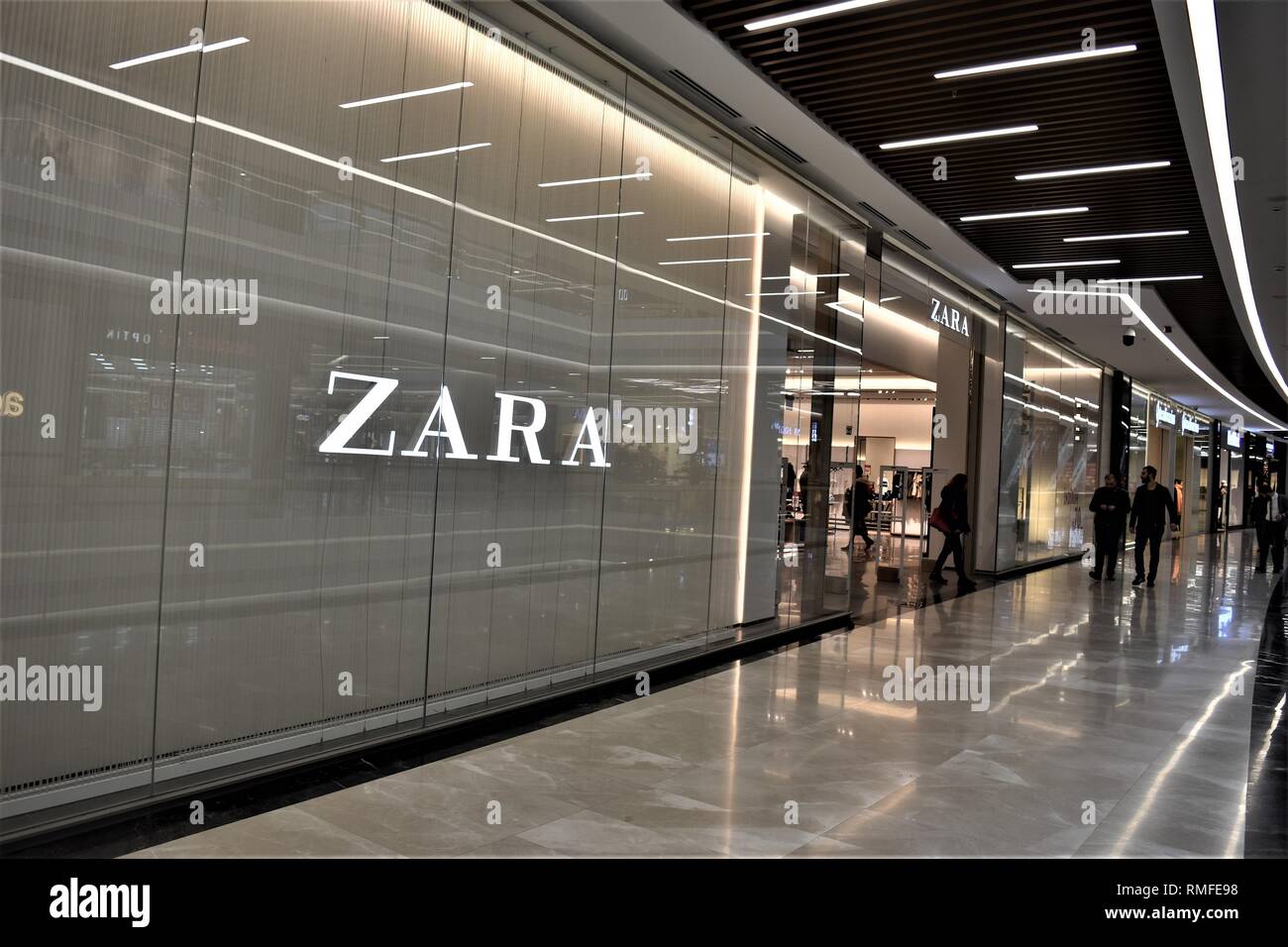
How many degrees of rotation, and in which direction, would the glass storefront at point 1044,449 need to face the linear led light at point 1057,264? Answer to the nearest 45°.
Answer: approximately 45° to its right

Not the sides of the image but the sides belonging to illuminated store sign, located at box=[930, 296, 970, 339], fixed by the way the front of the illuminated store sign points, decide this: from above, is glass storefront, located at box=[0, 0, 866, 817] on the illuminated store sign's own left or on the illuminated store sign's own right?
on the illuminated store sign's own right

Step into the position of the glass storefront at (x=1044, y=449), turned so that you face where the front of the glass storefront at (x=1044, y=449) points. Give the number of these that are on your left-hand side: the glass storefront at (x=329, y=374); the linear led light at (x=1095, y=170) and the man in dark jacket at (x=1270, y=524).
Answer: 1

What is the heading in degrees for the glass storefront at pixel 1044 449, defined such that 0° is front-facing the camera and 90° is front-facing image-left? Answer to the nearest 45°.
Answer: approximately 315°
